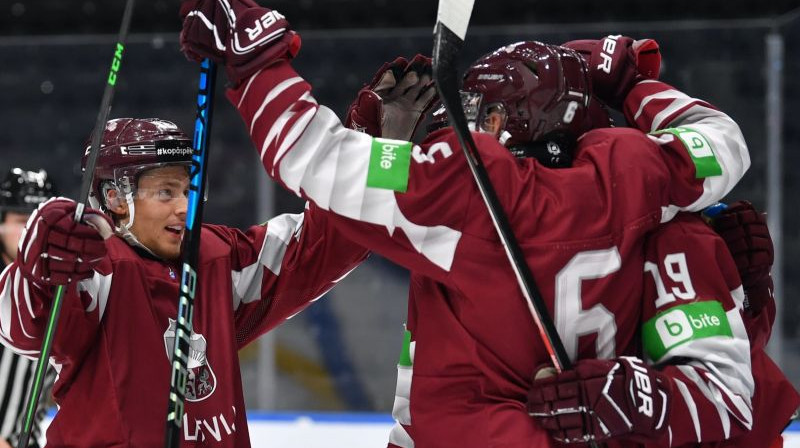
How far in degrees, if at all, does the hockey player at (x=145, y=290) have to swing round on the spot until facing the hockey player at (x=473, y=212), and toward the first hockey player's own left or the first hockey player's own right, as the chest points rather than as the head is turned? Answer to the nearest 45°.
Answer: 0° — they already face them

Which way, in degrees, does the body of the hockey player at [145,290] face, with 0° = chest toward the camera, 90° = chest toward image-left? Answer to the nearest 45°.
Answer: approximately 315°

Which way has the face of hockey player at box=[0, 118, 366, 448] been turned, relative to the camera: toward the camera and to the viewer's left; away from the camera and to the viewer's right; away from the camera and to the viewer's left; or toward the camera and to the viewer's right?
toward the camera and to the viewer's right

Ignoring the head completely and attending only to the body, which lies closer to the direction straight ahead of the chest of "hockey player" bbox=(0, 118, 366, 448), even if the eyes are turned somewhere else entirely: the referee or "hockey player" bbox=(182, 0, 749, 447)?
the hockey player

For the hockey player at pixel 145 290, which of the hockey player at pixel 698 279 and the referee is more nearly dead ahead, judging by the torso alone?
the hockey player
